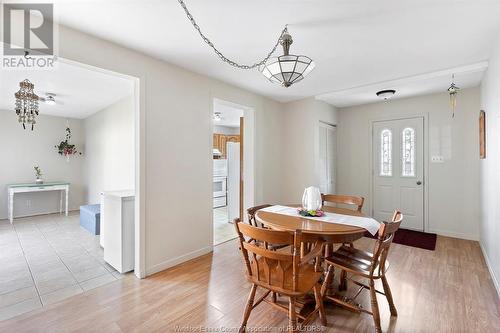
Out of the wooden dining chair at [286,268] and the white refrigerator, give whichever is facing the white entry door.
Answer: the wooden dining chair

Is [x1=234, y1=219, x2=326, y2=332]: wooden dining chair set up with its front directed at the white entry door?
yes

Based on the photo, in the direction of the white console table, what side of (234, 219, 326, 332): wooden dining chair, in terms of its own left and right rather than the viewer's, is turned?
left

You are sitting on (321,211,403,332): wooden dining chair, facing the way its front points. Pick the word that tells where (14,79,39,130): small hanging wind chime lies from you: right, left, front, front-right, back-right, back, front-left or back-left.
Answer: front-left

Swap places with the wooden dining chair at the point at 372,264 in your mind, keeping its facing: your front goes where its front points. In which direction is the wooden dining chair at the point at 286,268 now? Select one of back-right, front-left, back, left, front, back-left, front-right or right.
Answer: left

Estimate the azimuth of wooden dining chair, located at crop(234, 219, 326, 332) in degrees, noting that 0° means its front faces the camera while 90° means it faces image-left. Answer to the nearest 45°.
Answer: approximately 225°

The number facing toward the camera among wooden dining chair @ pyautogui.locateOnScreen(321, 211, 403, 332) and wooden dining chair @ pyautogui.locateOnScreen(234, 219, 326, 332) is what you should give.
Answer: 0

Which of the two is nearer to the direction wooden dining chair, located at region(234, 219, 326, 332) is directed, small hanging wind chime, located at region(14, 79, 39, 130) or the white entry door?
the white entry door

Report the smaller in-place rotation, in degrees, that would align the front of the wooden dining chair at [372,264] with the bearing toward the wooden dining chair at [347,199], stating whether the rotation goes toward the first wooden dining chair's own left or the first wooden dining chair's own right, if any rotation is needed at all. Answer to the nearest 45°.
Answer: approximately 45° to the first wooden dining chair's own right

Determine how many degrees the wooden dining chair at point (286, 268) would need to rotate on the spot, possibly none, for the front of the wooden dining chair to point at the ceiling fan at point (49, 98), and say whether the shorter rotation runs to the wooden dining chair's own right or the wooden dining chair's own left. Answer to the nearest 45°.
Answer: approximately 90° to the wooden dining chair's own left

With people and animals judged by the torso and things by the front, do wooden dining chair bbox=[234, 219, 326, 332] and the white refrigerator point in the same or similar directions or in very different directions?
very different directions

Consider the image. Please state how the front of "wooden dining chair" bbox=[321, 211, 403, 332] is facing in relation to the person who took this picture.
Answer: facing away from the viewer and to the left of the viewer
